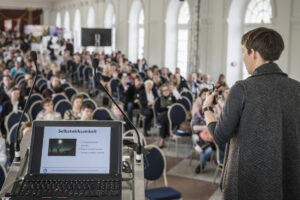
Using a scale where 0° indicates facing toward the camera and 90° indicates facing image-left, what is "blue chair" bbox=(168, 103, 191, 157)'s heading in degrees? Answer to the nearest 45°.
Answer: approximately 315°

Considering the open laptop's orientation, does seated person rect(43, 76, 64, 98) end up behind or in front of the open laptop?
behind

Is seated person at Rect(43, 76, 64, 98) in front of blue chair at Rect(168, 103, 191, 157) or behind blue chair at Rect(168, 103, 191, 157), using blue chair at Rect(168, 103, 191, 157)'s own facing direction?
behind

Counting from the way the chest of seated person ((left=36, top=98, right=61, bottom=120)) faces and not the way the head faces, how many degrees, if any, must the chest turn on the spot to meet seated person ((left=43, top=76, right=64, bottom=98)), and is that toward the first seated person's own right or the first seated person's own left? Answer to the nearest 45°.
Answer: approximately 180°

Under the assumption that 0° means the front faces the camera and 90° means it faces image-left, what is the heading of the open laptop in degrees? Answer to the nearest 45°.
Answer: approximately 0°

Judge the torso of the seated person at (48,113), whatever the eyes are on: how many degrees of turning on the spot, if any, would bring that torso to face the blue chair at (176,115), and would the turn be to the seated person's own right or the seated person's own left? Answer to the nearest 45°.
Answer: approximately 90° to the seated person's own left

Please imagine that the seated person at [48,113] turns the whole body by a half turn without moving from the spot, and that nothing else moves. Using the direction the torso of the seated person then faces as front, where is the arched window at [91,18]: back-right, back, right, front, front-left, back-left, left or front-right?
front

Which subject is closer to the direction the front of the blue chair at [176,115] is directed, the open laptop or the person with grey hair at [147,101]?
the open laptop

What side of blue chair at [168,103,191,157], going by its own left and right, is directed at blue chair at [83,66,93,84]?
back
